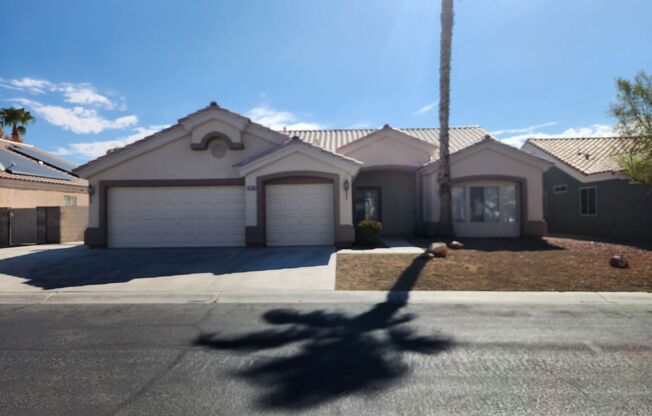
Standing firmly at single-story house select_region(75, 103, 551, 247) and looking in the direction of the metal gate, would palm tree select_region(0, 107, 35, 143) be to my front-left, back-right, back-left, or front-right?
front-right

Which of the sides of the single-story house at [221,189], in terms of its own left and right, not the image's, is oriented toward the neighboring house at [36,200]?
right

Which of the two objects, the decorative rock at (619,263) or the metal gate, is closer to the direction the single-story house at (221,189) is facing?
the decorative rock

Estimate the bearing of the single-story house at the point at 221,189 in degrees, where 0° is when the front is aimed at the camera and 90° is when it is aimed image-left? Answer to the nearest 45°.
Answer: approximately 0°

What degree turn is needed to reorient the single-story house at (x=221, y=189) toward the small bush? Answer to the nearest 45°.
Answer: approximately 90° to its left

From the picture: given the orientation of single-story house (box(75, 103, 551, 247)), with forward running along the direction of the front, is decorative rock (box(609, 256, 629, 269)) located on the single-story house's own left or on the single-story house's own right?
on the single-story house's own left

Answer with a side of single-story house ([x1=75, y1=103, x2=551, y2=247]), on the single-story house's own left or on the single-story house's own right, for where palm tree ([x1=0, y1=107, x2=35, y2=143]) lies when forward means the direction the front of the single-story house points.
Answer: on the single-story house's own right

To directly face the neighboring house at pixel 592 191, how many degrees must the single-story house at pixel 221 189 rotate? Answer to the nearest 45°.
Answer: approximately 90° to its left

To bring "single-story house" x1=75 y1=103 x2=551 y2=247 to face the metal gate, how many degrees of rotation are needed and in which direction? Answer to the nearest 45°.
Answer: approximately 90° to its right
